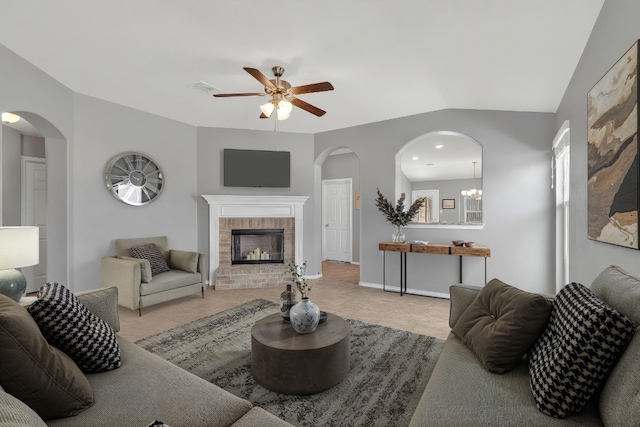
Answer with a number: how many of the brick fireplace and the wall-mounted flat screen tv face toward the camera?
2

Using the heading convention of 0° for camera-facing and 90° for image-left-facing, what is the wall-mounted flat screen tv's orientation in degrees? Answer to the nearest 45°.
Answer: approximately 0°

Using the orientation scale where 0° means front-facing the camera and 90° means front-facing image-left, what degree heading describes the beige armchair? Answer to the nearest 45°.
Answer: approximately 315°

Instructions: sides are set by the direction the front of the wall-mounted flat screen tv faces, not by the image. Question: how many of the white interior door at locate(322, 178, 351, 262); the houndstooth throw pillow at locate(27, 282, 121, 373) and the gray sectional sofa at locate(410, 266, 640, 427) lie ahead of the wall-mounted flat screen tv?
2

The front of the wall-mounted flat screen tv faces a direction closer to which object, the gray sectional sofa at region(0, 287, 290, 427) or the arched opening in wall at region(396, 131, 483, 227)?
the gray sectional sofa

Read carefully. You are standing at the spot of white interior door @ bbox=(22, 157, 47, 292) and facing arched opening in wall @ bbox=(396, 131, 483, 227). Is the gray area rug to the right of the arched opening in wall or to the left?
right

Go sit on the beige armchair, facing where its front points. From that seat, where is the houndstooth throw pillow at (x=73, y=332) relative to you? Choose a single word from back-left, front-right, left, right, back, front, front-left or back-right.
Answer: front-right

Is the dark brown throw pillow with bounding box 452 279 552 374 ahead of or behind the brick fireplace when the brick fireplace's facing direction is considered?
ahead

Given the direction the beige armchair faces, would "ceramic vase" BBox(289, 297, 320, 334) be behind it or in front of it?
in front

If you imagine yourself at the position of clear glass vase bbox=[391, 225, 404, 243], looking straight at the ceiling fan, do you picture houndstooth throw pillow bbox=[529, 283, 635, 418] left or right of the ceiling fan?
left

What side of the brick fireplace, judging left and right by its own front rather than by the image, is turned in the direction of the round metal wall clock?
right

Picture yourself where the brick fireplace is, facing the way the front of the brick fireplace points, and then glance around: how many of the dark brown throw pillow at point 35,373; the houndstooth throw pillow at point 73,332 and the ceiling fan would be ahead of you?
3

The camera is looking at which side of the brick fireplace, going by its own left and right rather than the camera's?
front

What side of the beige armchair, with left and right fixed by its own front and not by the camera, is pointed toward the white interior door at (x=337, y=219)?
left

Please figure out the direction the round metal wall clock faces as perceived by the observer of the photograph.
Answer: facing the viewer and to the right of the viewer

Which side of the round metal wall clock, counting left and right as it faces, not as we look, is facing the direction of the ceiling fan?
front

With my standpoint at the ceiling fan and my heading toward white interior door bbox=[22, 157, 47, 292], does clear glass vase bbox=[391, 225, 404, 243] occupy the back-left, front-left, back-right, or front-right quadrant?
back-right
